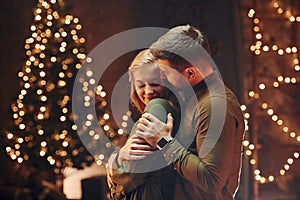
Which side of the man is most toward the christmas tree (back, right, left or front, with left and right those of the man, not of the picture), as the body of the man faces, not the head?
front

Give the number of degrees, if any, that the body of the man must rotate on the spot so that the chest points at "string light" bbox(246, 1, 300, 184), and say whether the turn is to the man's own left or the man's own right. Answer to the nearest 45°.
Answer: approximately 135° to the man's own right

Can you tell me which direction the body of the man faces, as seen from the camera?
to the viewer's left

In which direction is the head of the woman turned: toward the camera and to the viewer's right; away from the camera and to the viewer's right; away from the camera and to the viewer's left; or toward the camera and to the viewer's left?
toward the camera and to the viewer's right

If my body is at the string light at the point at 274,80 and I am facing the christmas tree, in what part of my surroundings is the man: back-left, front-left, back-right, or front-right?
front-left
